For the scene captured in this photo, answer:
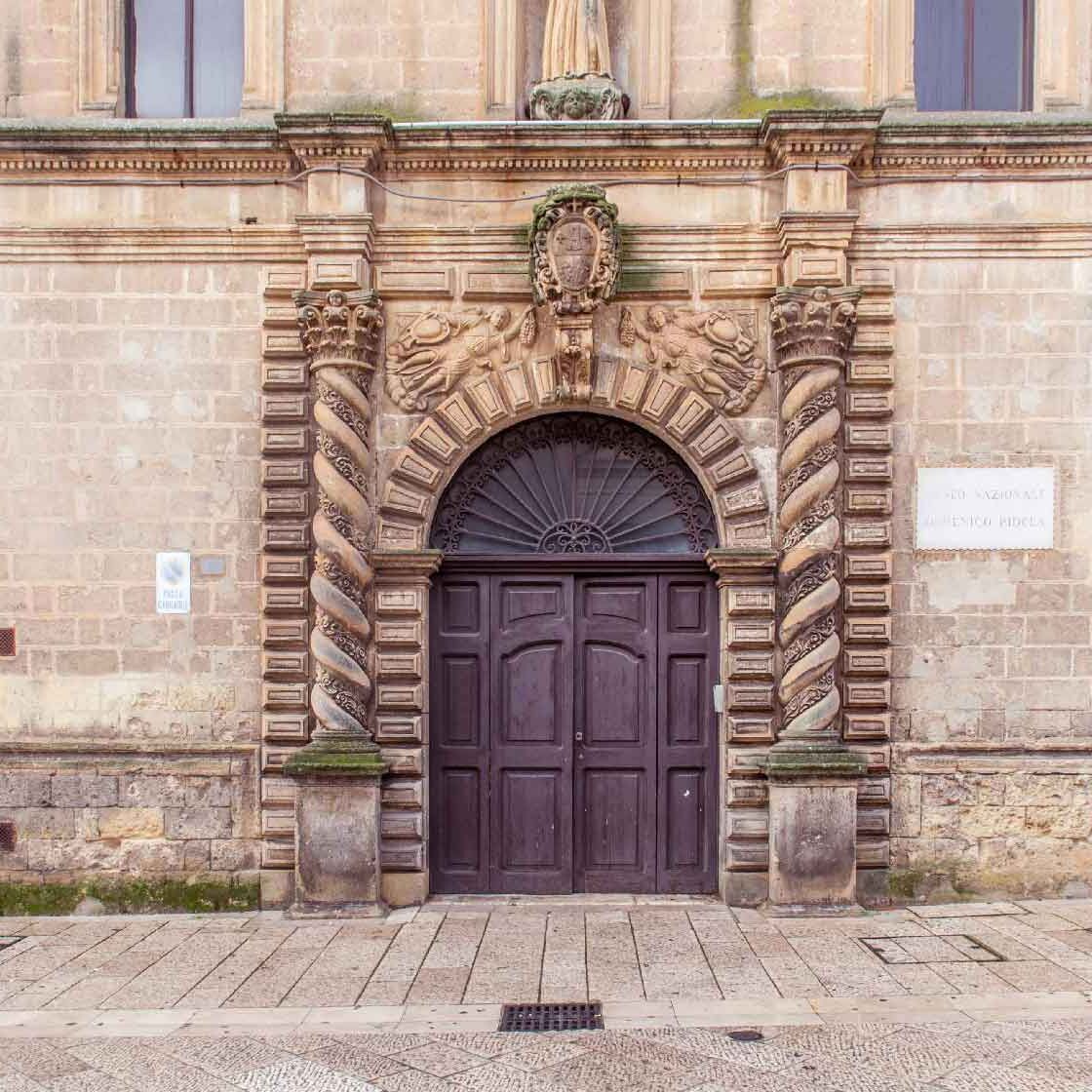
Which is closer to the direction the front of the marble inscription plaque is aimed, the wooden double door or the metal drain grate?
the metal drain grate

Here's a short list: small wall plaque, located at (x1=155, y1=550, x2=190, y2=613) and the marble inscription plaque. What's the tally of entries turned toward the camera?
2

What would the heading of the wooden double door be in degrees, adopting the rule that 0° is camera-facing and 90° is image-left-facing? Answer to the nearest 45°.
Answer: approximately 0°

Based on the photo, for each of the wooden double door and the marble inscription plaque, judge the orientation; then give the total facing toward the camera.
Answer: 2

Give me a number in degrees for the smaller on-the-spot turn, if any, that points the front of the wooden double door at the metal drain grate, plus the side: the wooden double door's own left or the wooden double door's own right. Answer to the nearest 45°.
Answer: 0° — it already faces it

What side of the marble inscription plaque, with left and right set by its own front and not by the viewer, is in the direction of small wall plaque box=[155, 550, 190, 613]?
right

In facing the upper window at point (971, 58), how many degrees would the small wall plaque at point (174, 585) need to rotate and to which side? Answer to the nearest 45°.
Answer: approximately 90° to its left

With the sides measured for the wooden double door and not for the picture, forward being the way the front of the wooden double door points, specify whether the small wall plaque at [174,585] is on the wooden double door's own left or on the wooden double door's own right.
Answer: on the wooden double door's own right
